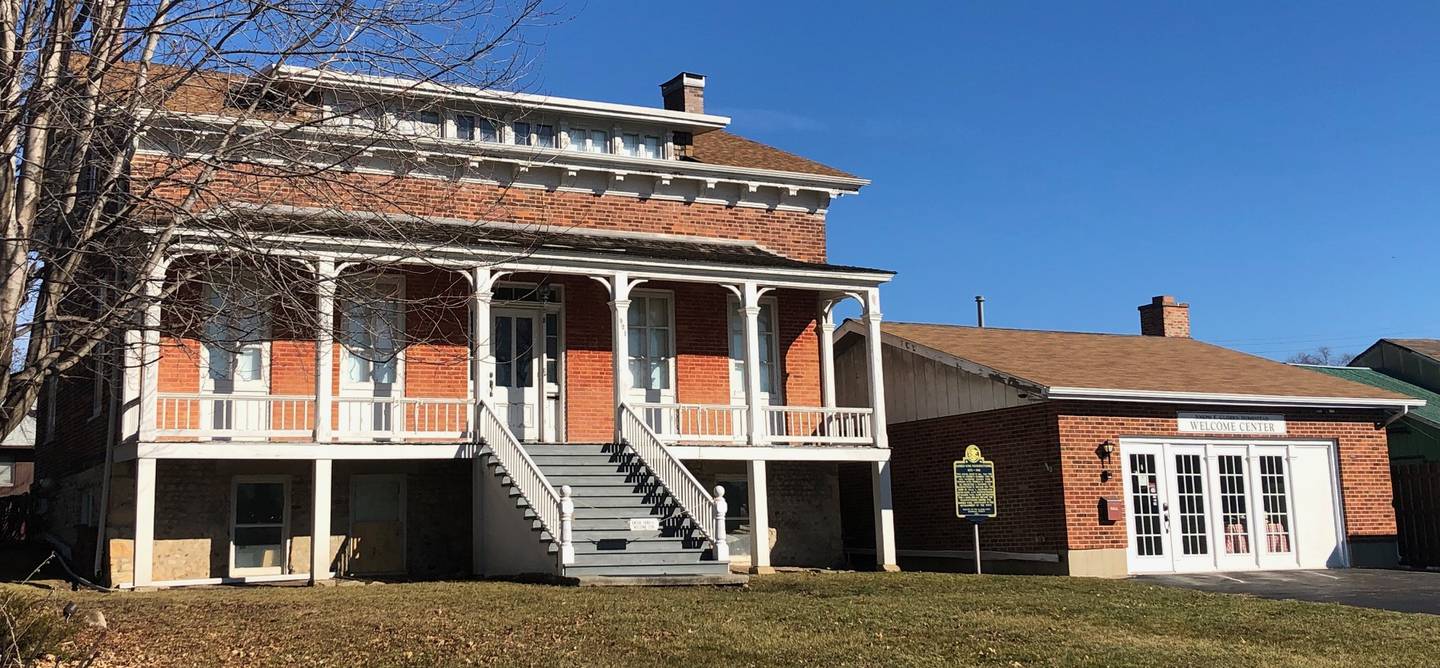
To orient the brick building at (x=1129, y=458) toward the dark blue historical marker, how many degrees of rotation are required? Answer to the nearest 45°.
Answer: approximately 90° to its right

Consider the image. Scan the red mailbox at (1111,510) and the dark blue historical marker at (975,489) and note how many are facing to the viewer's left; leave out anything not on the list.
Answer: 0

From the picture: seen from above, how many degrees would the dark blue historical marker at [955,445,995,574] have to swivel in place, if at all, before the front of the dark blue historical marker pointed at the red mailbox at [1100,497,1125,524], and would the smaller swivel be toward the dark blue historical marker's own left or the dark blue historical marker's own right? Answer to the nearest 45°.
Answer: approximately 135° to the dark blue historical marker's own left

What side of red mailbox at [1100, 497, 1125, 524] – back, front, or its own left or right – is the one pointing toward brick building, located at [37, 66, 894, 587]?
right

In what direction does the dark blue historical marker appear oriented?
toward the camera

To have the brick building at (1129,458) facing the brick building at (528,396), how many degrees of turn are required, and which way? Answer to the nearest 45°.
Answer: approximately 90° to its right

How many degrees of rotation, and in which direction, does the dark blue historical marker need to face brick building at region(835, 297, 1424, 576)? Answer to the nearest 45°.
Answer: approximately 135° to its left

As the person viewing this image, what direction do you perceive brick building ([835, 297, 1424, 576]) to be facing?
facing the viewer and to the right of the viewer

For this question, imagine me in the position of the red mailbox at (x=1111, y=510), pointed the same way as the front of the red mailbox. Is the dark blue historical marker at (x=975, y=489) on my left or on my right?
on my right

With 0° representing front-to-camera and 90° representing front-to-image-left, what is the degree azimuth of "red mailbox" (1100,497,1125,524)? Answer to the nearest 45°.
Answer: approximately 315°

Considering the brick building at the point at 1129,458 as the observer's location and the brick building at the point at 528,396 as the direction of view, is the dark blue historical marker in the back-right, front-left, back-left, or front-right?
front-left
